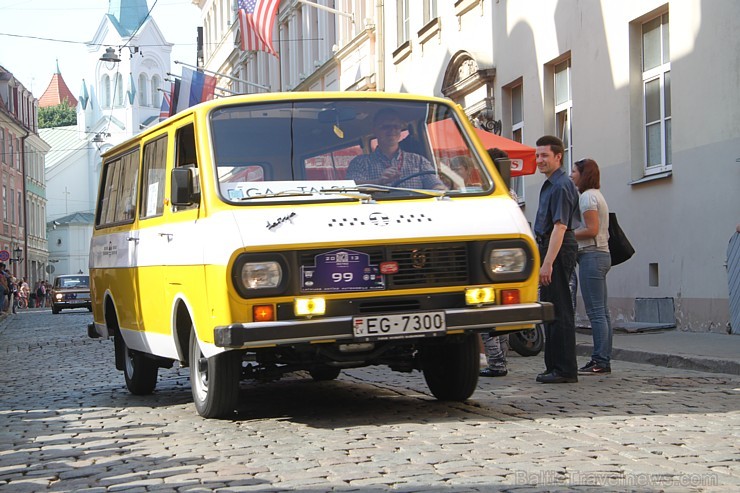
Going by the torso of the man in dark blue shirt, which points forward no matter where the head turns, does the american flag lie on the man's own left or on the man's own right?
on the man's own right

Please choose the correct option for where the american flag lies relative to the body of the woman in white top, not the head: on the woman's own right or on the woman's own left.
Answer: on the woman's own right

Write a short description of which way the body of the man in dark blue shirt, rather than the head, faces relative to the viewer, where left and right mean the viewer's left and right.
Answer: facing to the left of the viewer

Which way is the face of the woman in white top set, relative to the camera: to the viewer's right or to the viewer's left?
to the viewer's left

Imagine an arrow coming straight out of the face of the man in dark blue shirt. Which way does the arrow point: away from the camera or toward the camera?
toward the camera

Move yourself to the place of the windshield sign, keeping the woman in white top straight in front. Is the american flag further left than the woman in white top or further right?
left

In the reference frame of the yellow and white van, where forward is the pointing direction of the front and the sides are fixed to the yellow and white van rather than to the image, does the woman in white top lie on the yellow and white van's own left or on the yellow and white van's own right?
on the yellow and white van's own left

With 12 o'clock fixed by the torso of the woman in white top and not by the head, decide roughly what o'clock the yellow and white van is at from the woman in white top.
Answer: The yellow and white van is roughly at 10 o'clock from the woman in white top.

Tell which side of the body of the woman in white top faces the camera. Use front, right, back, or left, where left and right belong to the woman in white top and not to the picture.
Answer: left

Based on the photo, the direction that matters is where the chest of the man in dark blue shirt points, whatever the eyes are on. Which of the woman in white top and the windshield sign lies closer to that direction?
the windshield sign

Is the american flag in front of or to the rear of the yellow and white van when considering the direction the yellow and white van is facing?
to the rear
